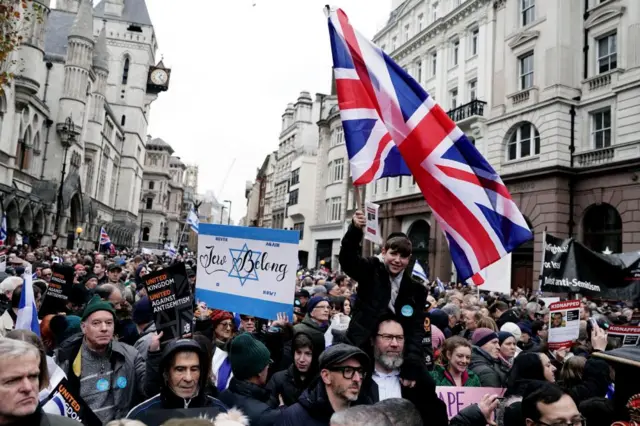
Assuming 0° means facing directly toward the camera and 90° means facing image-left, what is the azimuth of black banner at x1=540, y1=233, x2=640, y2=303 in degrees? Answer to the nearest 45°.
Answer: approximately 0°

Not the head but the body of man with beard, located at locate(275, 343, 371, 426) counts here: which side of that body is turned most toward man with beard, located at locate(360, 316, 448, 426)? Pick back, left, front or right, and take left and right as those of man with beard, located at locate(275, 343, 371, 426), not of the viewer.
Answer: left

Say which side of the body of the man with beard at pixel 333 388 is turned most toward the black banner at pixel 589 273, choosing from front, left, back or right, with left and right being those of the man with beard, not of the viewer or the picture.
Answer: left

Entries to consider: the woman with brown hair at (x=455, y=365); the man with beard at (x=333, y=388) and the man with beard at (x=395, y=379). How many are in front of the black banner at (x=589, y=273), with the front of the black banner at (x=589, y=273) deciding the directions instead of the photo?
3

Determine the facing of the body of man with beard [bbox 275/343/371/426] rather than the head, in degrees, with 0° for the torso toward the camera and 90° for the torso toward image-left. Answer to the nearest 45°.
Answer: approximately 315°
